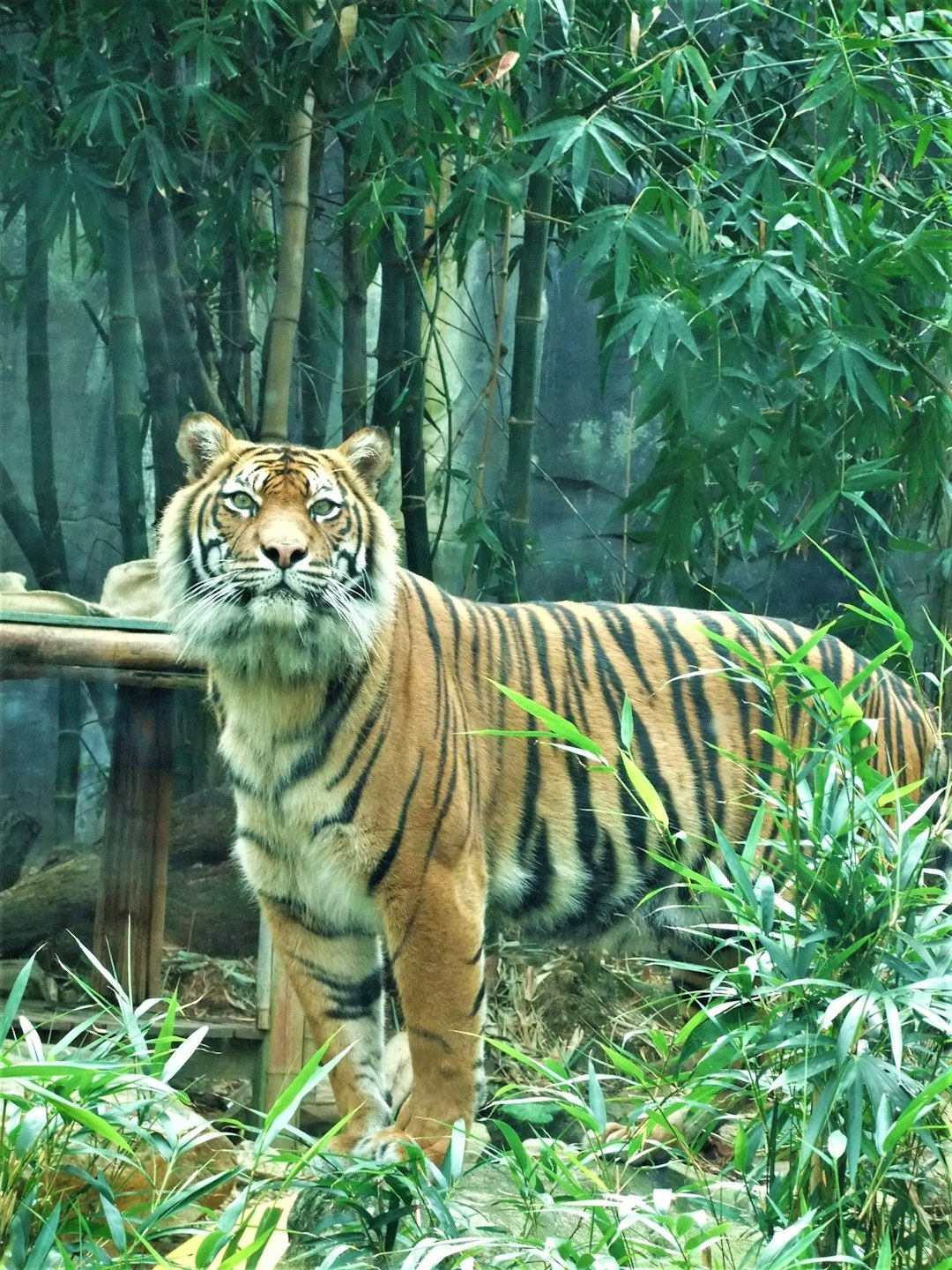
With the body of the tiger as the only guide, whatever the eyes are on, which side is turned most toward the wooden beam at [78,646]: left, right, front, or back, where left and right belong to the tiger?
right

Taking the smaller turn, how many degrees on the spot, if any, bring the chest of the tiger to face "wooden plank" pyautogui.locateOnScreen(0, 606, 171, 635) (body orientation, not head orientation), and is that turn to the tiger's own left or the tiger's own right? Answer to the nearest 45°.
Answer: approximately 90° to the tiger's own right

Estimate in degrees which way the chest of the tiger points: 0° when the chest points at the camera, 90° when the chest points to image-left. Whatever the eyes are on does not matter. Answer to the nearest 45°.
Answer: approximately 45°

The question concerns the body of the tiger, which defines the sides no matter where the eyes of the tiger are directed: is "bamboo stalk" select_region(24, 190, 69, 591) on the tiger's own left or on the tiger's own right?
on the tiger's own right

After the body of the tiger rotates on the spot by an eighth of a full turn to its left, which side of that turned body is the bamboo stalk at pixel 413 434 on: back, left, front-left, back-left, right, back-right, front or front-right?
back

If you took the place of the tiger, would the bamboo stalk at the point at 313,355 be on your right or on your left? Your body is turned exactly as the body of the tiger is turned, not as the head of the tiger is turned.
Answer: on your right

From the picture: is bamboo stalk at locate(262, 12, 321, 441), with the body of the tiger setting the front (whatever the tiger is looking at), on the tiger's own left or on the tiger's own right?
on the tiger's own right
